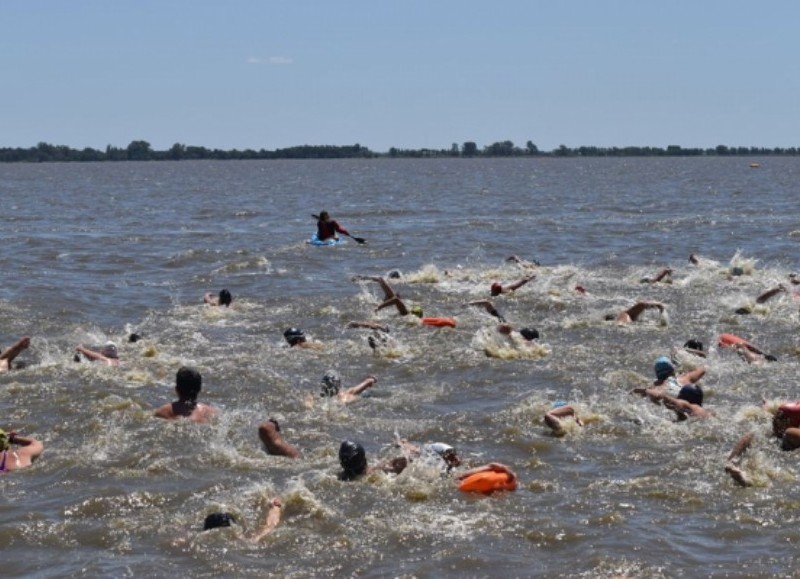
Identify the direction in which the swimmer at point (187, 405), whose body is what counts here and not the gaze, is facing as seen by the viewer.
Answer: away from the camera

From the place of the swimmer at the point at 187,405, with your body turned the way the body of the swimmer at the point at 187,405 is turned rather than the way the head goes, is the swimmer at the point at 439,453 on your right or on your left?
on your right

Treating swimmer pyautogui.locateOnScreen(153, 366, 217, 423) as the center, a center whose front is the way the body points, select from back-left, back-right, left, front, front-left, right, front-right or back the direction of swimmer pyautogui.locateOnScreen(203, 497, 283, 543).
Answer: back

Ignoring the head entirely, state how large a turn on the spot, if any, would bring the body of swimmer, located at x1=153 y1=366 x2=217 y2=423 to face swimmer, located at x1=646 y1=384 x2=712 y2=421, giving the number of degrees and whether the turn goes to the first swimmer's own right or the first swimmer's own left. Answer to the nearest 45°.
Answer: approximately 90° to the first swimmer's own right

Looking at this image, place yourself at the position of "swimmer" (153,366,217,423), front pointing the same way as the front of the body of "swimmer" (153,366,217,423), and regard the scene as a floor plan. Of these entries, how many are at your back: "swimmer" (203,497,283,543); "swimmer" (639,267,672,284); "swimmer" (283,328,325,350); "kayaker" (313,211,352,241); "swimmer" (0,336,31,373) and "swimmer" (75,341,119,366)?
1

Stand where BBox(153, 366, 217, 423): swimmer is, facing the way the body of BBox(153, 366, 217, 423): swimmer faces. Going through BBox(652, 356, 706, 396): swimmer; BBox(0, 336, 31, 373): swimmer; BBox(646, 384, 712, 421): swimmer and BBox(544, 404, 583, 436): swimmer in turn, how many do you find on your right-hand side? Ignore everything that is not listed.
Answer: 3

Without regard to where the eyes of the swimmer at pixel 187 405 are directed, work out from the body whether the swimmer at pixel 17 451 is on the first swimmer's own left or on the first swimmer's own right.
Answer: on the first swimmer's own left

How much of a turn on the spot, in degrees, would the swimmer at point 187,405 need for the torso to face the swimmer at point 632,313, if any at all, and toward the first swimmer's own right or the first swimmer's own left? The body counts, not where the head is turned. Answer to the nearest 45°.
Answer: approximately 45° to the first swimmer's own right

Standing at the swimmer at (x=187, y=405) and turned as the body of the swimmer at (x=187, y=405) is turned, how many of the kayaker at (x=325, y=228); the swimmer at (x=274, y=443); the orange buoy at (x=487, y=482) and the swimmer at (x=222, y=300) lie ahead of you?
2

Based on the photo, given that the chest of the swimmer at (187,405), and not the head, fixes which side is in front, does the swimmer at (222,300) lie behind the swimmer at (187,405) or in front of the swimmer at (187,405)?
in front

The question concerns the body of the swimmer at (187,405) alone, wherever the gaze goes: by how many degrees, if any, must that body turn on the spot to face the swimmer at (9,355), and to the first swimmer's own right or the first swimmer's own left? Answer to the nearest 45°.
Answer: approximately 45° to the first swimmer's own left

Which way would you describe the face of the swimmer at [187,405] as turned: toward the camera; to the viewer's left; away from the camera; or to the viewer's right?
away from the camera

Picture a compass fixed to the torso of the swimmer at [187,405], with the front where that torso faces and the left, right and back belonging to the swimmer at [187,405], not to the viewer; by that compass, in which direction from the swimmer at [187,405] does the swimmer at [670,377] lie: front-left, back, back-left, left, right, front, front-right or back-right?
right

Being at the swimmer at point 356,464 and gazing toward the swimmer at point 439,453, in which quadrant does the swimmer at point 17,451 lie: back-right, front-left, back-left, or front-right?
back-left
